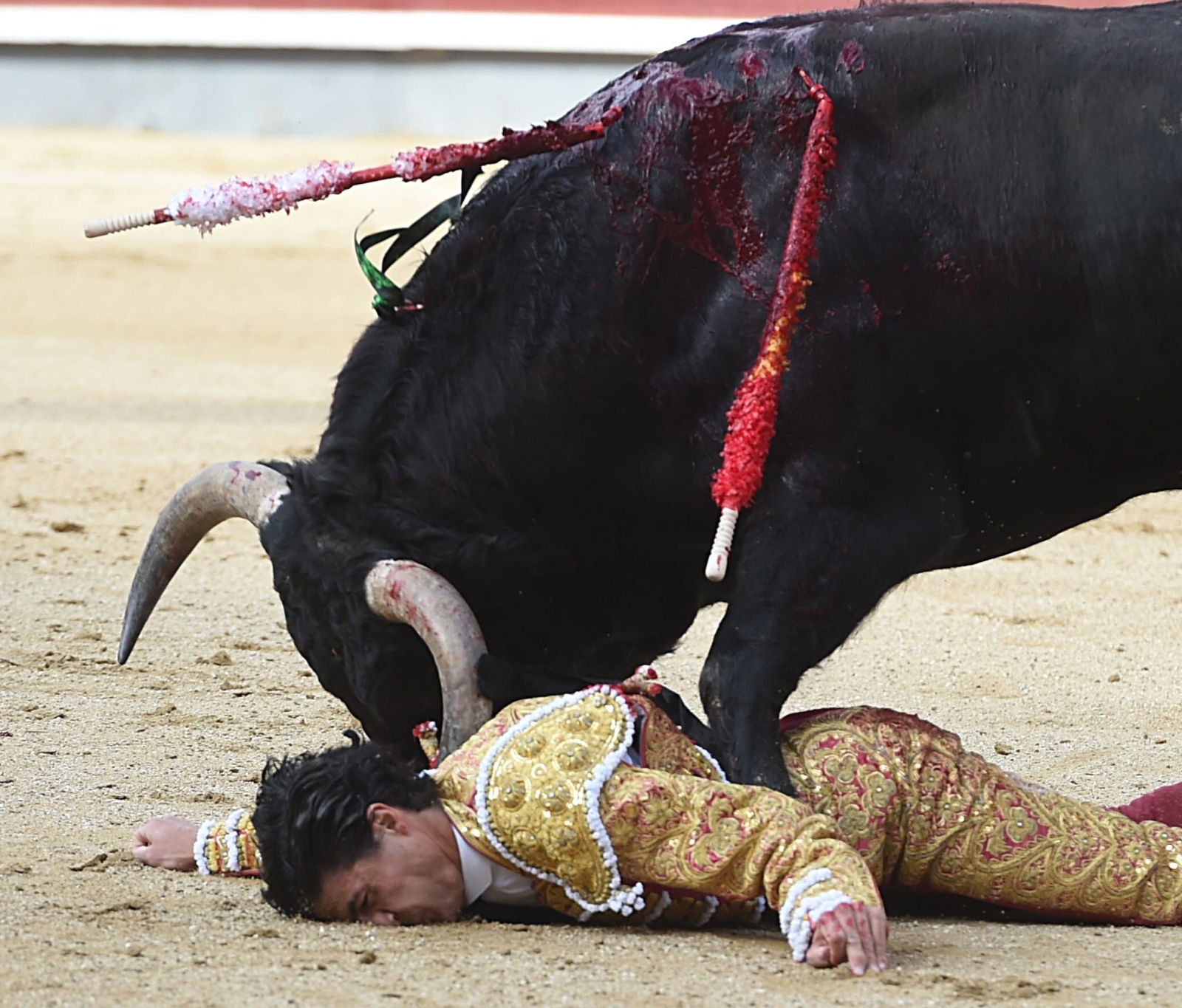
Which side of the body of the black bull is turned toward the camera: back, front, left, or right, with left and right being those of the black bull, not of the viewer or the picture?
left
